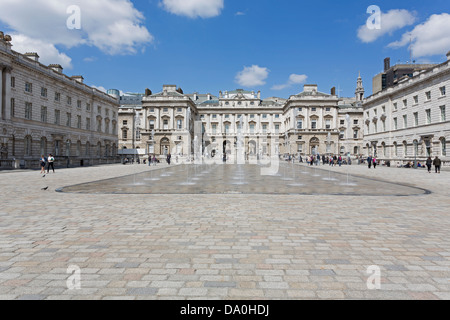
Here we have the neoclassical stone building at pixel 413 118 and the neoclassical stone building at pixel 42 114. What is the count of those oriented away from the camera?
0

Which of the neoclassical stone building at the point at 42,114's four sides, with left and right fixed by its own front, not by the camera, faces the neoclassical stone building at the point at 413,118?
front

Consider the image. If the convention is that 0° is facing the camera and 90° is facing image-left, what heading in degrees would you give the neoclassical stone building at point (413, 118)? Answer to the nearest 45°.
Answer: approximately 45°

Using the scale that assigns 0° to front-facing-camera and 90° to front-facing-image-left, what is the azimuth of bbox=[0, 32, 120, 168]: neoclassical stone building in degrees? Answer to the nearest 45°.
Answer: approximately 315°

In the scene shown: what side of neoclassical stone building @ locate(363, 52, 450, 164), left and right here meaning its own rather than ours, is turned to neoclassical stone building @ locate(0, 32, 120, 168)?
front
